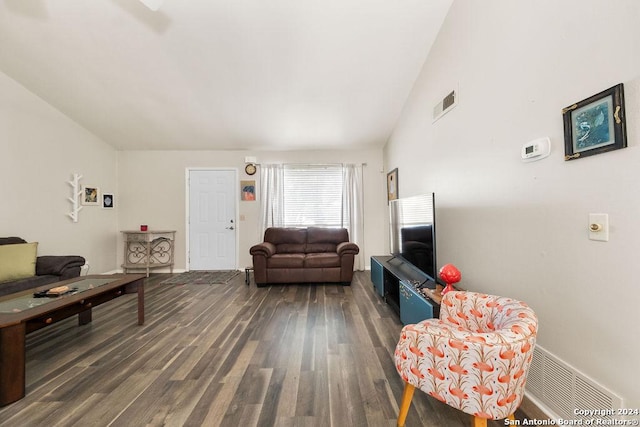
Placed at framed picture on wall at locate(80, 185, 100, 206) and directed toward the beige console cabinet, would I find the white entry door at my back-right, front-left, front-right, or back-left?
front-right

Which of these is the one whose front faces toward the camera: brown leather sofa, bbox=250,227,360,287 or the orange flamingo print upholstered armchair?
the brown leather sofa

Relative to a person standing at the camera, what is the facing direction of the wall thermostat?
facing the viewer and to the left of the viewer

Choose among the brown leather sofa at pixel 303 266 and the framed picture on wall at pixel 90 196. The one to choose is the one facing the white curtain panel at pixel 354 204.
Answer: the framed picture on wall

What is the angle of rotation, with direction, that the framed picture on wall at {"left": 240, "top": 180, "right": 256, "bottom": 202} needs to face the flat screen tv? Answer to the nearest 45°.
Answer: approximately 45° to its left

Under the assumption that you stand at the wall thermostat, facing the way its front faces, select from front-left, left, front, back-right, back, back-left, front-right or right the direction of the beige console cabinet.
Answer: front-right

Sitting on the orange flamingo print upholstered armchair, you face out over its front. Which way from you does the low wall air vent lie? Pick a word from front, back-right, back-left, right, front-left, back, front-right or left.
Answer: back-right

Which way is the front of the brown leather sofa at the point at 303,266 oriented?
toward the camera

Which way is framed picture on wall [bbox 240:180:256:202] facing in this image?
toward the camera

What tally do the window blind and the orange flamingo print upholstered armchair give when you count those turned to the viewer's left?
1

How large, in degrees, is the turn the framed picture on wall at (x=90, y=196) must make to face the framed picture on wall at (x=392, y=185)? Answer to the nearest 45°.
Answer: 0° — it already faces it

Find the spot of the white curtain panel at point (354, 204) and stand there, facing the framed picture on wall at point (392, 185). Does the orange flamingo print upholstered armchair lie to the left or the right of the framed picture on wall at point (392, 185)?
right

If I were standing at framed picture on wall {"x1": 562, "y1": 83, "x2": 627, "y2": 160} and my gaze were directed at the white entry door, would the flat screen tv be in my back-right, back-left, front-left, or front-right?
front-right

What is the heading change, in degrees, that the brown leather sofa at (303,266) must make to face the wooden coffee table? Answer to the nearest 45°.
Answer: approximately 45° to its right

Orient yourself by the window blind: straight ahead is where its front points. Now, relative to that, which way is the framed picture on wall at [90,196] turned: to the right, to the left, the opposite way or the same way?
to the left

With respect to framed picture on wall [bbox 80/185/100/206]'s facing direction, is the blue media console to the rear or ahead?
ahead

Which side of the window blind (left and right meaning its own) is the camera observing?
front
